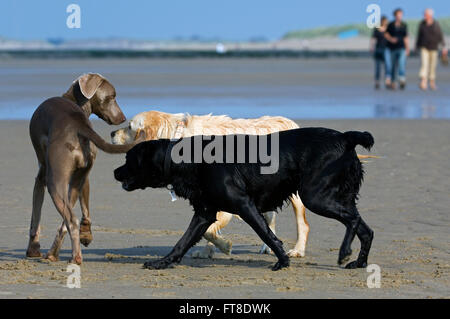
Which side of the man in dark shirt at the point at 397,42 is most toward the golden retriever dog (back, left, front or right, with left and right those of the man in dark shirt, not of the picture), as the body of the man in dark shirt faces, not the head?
front

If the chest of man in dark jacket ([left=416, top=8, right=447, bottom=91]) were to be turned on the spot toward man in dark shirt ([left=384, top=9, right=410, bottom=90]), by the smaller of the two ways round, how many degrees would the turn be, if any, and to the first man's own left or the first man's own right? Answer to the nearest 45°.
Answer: approximately 90° to the first man's own right

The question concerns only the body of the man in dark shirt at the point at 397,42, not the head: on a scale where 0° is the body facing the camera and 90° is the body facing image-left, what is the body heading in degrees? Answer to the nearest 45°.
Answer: approximately 0°

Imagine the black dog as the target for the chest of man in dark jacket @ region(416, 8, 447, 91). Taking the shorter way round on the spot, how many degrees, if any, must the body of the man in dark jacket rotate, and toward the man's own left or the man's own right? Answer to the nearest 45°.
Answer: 0° — they already face it

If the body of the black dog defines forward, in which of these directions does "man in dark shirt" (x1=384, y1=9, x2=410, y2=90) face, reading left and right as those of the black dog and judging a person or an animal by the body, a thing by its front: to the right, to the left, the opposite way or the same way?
to the left

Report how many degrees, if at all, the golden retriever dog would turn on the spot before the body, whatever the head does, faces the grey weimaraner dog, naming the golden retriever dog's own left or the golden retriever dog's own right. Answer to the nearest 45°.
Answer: approximately 45° to the golden retriever dog's own left

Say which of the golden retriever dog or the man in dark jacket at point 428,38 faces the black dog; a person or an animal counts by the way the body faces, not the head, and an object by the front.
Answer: the man in dark jacket

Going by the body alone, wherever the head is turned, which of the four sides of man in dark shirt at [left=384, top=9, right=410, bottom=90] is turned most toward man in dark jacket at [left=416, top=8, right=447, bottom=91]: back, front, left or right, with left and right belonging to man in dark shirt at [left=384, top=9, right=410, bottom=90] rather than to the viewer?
left

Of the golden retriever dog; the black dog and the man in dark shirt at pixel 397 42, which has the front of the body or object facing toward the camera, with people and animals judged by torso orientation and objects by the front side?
the man in dark shirt

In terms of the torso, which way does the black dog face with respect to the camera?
to the viewer's left

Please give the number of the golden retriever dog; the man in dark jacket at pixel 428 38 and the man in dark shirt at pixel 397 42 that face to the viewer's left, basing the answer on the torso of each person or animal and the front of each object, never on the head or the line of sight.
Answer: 1

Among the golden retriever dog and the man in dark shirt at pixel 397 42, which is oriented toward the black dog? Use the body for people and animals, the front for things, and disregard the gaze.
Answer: the man in dark shirt

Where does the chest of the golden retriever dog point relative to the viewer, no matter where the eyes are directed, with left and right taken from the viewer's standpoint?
facing to the left of the viewer

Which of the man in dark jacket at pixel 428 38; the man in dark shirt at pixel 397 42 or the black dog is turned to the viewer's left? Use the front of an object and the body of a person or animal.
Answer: the black dog

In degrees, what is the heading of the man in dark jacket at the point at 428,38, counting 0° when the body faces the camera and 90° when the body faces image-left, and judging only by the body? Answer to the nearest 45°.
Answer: approximately 0°
